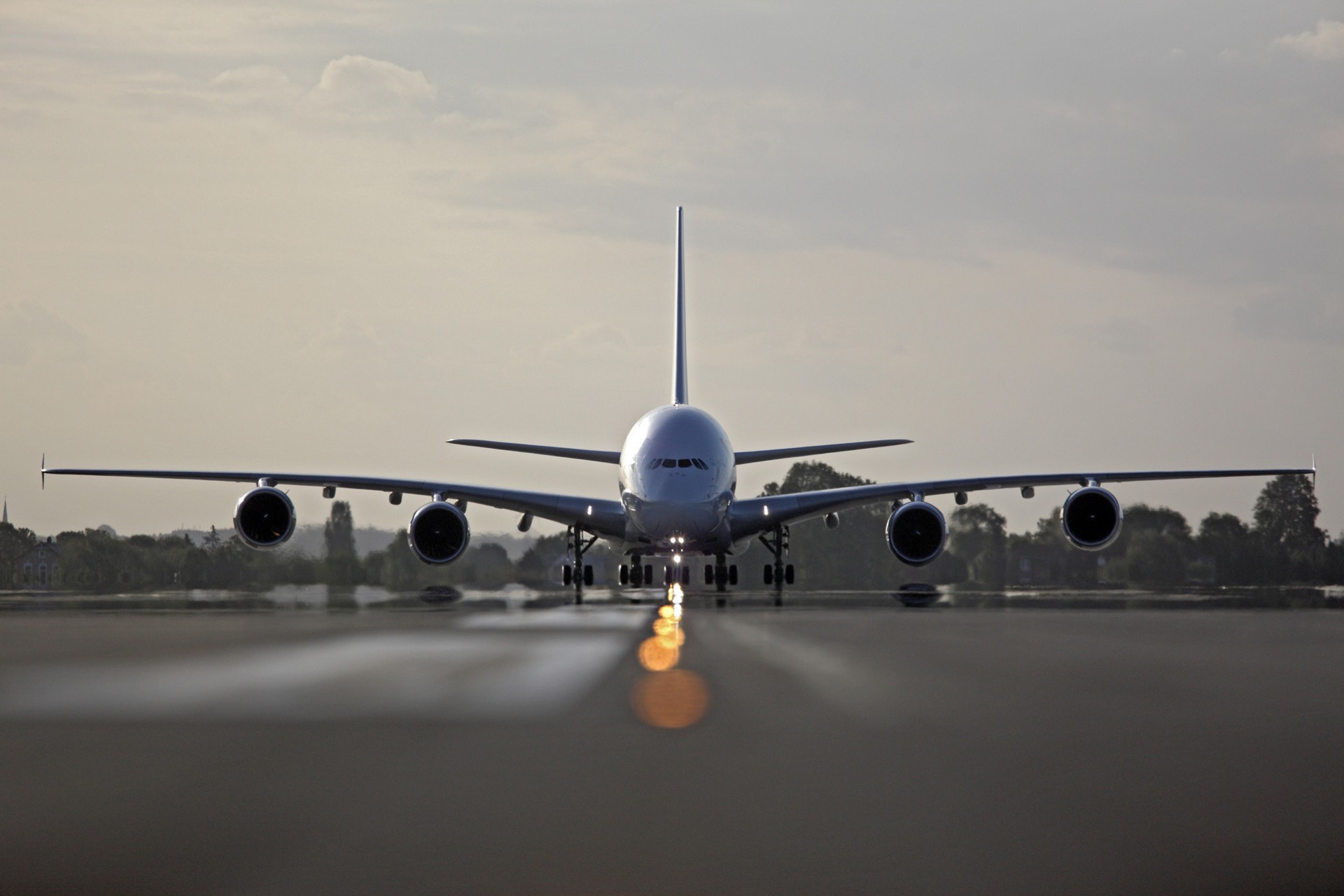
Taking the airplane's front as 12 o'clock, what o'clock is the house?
The house is roughly at 6 o'clock from the airplane.

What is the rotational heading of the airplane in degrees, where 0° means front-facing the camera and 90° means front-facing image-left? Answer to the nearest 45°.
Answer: approximately 0°
